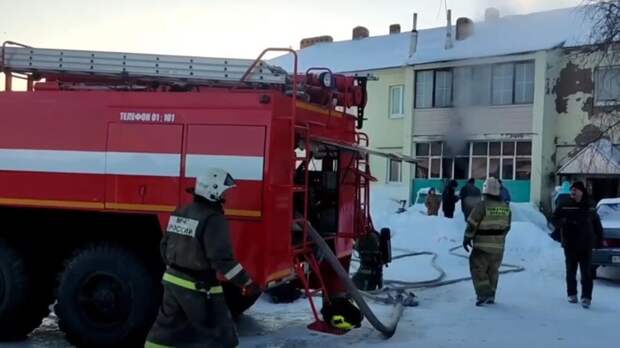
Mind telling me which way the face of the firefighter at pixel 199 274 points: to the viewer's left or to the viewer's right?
to the viewer's right

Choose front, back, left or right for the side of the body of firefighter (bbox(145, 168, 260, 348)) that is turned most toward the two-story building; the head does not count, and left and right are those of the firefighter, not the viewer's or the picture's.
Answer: front

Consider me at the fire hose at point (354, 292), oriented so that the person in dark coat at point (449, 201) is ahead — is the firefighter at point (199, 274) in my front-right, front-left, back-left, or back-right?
back-left

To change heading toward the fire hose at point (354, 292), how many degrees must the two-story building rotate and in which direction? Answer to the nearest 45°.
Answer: approximately 45° to its left

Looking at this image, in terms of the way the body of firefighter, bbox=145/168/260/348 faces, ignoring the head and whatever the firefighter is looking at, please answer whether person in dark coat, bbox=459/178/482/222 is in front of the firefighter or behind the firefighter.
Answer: in front

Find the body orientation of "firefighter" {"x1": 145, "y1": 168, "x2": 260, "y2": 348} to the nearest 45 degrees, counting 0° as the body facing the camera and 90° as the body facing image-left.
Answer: approximately 225°

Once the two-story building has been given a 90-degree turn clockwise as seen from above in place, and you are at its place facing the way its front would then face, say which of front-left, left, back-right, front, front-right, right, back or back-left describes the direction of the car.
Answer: back-left

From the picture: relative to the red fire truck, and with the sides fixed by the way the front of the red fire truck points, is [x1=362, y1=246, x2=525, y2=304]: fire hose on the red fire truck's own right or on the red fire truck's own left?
on the red fire truck's own right

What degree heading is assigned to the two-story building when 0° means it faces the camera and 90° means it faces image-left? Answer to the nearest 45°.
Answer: approximately 45°

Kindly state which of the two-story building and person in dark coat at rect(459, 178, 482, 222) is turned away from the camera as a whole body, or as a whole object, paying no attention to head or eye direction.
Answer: the person in dark coat
